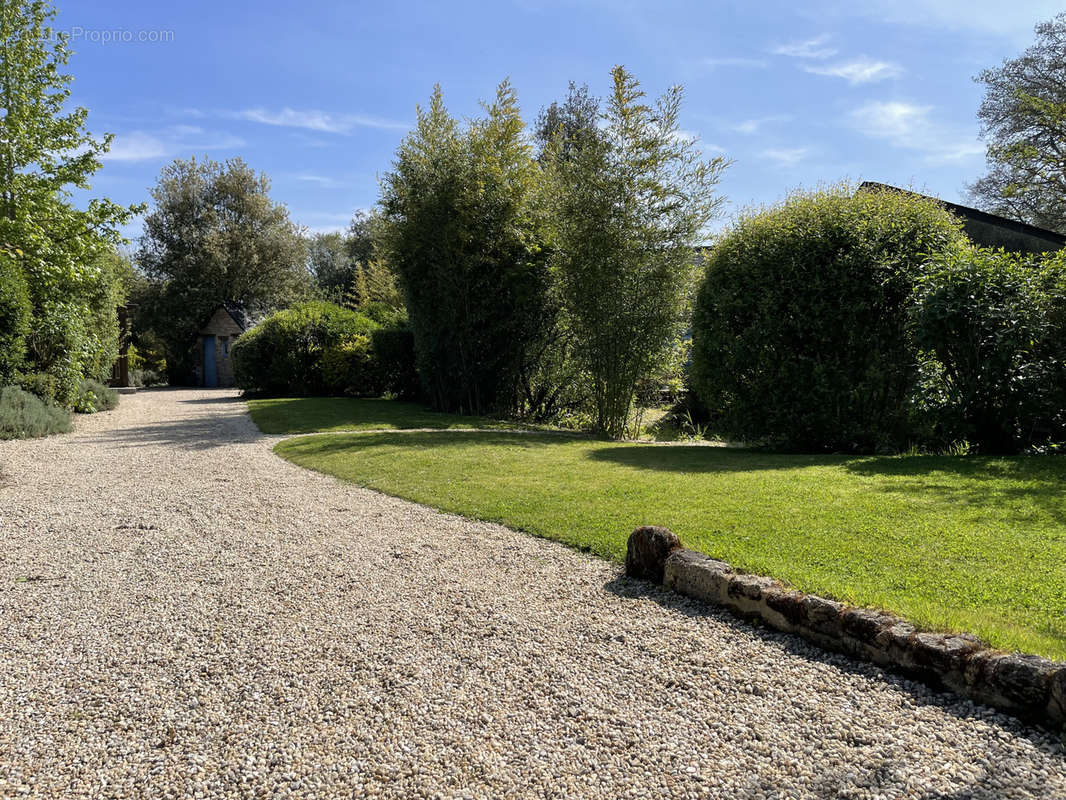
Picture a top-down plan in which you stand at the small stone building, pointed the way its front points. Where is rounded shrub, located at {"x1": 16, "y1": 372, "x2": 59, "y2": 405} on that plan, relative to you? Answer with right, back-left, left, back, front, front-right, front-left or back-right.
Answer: front

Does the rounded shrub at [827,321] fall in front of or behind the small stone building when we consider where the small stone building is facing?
in front

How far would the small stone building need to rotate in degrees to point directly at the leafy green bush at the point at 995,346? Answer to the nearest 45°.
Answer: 0° — it already faces it

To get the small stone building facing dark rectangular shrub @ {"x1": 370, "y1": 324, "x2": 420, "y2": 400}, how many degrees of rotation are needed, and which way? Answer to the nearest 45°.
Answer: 0° — it already faces it

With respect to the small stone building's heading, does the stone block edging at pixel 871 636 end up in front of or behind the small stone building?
in front

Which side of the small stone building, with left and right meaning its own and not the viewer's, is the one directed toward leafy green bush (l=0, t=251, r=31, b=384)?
front

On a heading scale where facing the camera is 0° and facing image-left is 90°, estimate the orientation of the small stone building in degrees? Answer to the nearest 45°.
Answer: approximately 0°
